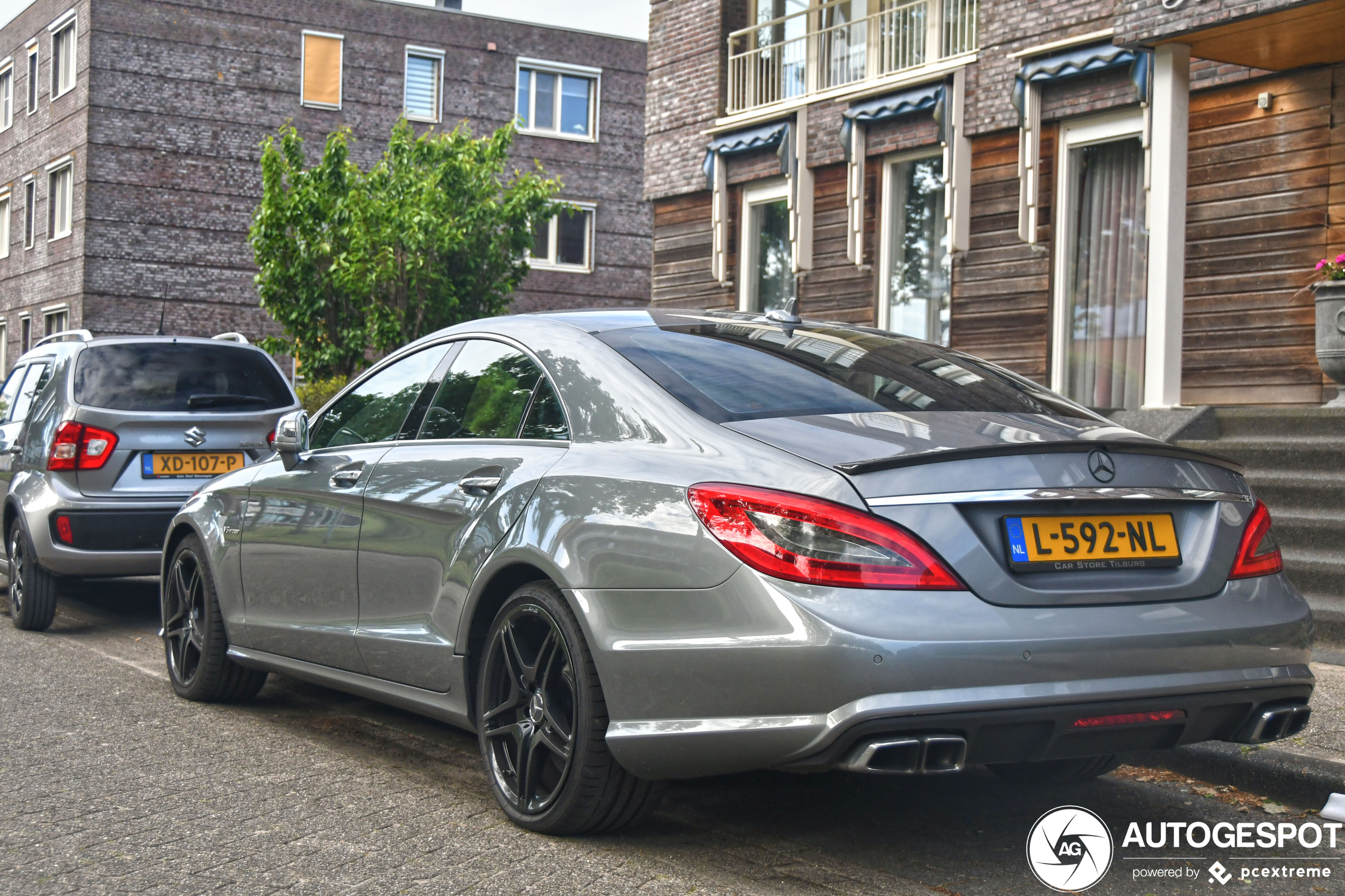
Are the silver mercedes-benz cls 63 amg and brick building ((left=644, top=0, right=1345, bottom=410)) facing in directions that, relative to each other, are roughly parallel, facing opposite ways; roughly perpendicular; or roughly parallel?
roughly perpendicular

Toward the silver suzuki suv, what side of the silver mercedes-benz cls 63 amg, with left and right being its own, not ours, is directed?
front

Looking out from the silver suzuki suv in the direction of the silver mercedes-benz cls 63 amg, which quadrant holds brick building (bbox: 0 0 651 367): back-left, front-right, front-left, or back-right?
back-left

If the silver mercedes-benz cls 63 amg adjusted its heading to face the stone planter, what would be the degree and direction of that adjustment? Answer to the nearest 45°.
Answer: approximately 90° to its right

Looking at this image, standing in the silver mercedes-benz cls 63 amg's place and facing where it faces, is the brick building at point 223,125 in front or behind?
in front

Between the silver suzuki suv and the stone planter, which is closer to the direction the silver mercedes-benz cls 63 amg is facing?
the silver suzuki suv

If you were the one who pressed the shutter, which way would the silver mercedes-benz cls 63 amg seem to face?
facing away from the viewer and to the left of the viewer

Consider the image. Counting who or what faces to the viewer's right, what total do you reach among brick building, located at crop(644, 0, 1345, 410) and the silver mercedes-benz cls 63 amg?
0

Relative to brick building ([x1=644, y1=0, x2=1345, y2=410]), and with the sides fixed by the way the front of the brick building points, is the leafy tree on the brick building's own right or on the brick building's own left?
on the brick building's own right

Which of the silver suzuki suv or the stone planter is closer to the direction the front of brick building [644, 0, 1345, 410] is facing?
the silver suzuki suv

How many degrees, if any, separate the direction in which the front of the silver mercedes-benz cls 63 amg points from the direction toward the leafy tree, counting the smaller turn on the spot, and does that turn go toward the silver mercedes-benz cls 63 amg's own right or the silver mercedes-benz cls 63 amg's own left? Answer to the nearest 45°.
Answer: approximately 45° to the silver mercedes-benz cls 63 amg's own right

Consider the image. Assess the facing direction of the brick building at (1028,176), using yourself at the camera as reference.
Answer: facing the viewer and to the left of the viewer

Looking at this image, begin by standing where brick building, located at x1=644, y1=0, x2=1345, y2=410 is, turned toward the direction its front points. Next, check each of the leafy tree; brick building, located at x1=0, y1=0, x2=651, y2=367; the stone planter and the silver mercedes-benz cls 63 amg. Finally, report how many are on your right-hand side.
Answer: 2
